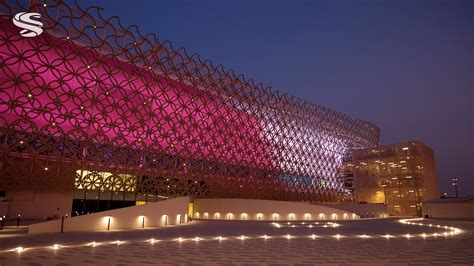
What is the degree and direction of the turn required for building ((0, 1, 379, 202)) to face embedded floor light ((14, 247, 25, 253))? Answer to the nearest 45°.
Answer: approximately 45° to its right

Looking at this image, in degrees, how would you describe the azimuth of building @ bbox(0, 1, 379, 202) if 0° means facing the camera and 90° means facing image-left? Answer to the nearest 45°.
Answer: approximately 315°

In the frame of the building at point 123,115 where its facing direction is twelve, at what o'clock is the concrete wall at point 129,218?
The concrete wall is roughly at 1 o'clock from the building.

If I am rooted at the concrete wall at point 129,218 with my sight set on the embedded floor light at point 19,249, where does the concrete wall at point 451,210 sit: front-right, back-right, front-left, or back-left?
back-left

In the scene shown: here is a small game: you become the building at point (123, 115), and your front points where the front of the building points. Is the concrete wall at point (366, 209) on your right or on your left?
on your left
